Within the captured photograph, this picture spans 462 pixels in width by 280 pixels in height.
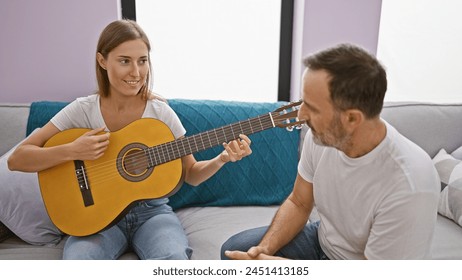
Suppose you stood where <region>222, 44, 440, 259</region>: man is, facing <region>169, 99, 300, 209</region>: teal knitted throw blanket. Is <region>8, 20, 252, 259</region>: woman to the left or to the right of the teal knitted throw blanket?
left

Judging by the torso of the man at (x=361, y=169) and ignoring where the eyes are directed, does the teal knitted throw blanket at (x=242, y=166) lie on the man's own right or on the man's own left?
on the man's own right

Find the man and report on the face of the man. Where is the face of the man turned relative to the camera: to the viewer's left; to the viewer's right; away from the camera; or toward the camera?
to the viewer's left

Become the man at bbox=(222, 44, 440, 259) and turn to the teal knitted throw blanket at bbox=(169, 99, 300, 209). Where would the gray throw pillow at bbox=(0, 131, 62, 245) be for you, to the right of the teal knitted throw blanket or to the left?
left

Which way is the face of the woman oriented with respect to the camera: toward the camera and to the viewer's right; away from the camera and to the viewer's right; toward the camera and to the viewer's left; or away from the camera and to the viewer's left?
toward the camera and to the viewer's right

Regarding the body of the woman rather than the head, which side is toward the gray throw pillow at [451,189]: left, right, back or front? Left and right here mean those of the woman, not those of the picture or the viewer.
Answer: left

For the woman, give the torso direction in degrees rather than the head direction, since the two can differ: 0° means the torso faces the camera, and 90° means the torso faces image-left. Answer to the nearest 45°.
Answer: approximately 0°

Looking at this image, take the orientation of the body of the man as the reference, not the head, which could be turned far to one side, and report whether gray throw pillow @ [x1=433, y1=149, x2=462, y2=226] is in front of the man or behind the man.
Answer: behind
